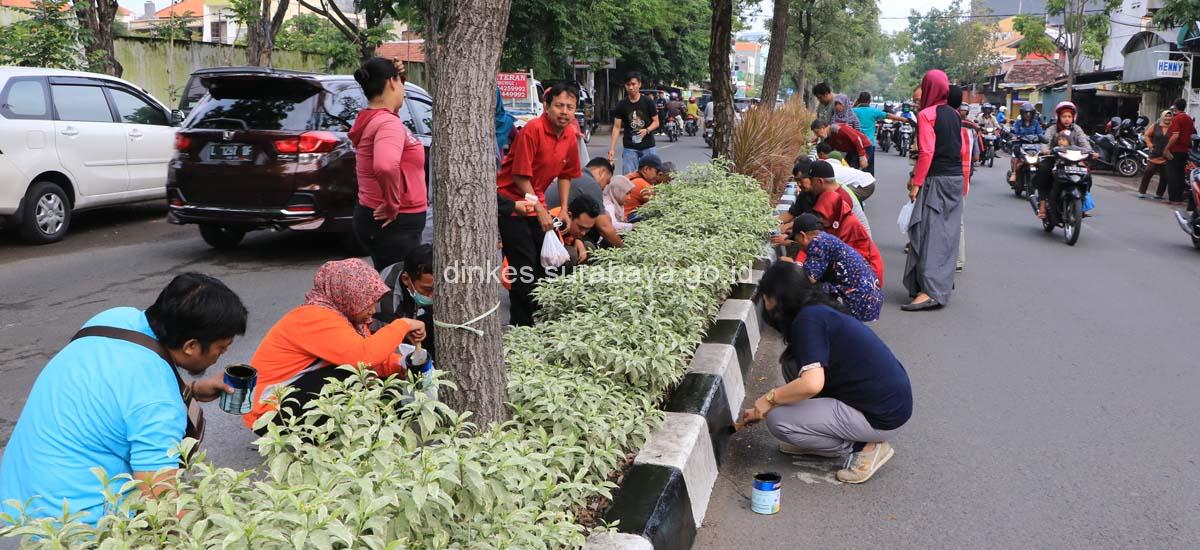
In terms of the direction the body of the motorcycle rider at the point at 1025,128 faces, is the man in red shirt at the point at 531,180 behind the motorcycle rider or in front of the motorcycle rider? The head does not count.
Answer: in front

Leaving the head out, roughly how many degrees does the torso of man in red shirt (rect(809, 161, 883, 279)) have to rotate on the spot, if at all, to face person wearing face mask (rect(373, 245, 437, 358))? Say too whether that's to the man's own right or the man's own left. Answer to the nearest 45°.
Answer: approximately 45° to the man's own left

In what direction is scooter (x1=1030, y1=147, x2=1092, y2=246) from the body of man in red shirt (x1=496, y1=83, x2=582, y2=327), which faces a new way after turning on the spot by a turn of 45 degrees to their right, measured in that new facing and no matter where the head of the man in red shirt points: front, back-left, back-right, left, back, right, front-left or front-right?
back-left

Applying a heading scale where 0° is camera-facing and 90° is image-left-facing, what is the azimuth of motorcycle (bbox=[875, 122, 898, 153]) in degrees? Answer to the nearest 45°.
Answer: approximately 0°

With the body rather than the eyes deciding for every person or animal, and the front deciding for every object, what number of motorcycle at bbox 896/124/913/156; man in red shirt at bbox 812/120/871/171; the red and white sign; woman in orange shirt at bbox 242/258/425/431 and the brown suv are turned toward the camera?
2

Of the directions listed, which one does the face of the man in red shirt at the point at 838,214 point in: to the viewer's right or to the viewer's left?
to the viewer's left

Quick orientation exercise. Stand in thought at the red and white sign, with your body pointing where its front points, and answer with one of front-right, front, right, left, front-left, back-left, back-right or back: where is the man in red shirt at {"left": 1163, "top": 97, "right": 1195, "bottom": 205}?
front-left

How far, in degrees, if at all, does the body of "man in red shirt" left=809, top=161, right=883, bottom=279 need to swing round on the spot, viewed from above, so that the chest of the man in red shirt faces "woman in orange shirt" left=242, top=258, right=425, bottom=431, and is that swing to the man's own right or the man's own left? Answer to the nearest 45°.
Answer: approximately 45° to the man's own left

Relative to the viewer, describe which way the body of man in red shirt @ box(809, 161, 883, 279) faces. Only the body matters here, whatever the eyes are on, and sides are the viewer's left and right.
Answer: facing to the left of the viewer

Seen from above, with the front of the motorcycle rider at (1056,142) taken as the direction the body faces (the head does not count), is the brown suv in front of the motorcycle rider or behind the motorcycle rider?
in front
